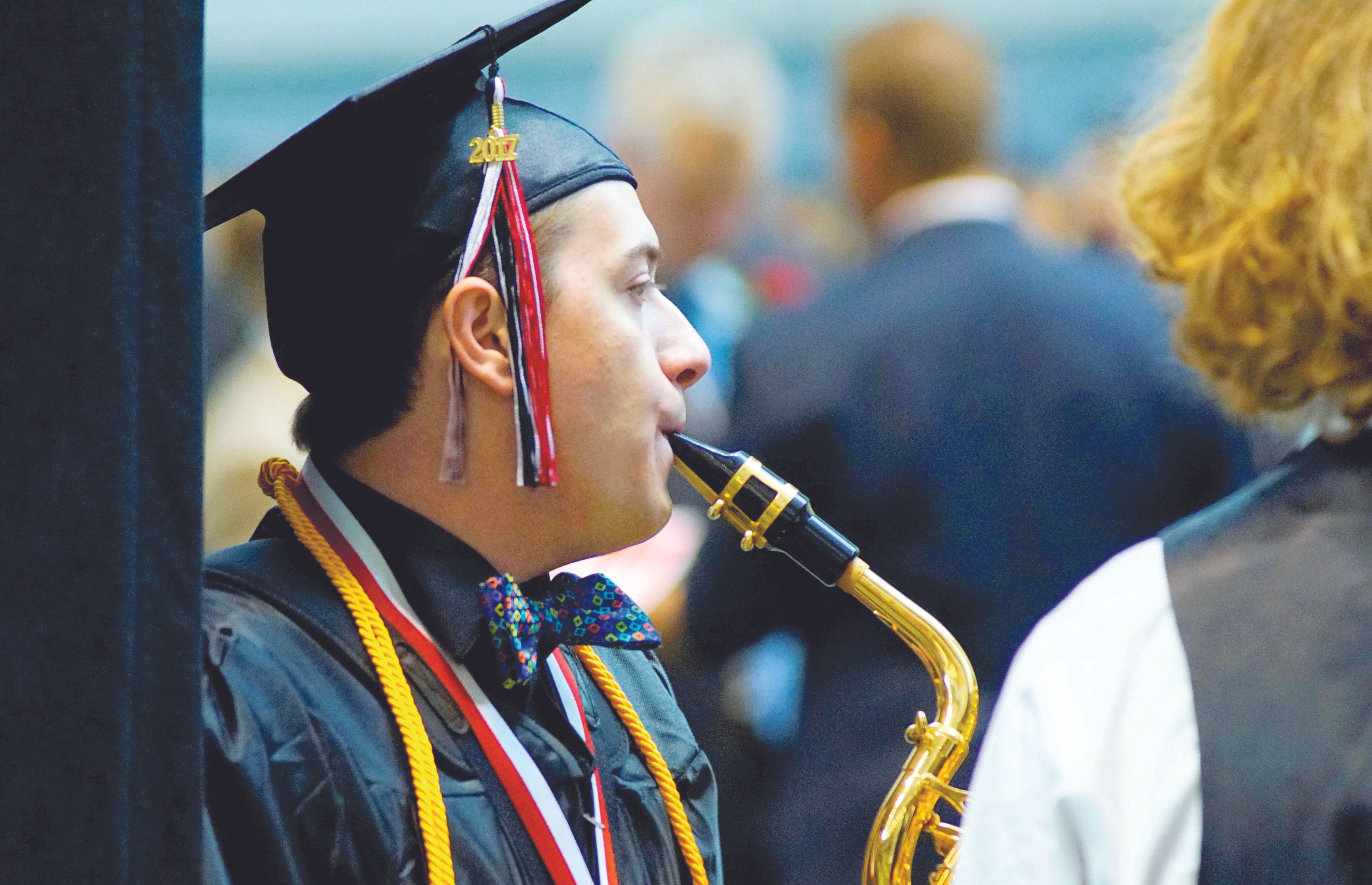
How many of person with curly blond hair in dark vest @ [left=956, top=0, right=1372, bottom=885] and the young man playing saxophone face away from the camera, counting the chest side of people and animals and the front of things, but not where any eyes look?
1

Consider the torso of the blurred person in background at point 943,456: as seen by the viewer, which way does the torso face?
away from the camera

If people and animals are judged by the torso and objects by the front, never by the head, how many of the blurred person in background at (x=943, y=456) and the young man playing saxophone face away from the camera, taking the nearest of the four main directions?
1

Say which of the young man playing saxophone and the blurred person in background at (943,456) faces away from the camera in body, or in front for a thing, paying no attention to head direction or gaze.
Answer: the blurred person in background

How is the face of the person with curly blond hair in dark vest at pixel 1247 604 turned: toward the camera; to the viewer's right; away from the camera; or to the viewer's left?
away from the camera

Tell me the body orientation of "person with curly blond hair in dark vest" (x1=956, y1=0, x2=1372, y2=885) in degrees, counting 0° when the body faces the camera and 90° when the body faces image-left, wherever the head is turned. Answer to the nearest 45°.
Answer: approximately 180°

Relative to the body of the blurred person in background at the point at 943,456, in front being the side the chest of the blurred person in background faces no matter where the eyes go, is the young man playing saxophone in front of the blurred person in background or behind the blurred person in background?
behind

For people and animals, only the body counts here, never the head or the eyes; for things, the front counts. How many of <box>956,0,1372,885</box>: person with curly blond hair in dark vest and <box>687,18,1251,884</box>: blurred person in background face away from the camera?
2

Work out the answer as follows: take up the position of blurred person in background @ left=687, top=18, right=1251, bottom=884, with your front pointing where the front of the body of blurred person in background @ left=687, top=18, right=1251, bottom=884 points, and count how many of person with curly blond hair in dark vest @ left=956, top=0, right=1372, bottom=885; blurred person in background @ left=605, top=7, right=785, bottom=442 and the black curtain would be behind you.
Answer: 2

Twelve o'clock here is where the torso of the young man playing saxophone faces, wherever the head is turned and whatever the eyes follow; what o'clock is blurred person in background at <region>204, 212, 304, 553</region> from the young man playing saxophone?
The blurred person in background is roughly at 7 o'clock from the young man playing saxophone.

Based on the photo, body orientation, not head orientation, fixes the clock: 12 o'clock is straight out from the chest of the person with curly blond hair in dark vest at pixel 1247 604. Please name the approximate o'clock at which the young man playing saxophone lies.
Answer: The young man playing saxophone is roughly at 9 o'clock from the person with curly blond hair in dark vest.

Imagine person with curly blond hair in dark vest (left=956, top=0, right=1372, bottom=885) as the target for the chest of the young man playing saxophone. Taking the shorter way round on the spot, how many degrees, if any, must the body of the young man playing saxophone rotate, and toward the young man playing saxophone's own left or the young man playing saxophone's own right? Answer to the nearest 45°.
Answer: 0° — they already face them

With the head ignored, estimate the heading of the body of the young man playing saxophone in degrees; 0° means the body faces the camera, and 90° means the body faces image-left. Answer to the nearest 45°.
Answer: approximately 315°
